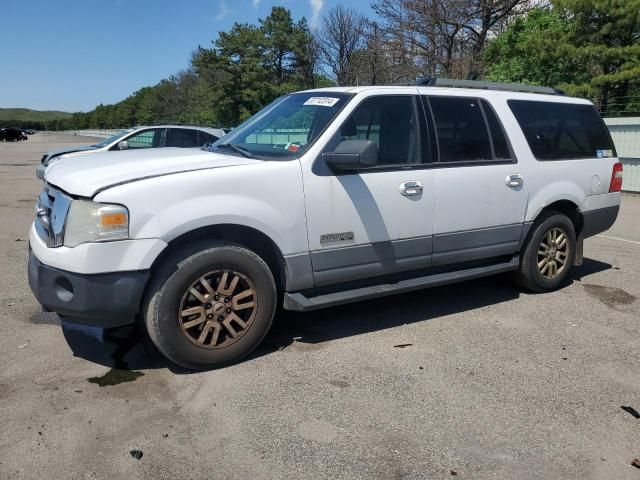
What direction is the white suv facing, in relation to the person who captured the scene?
facing the viewer and to the left of the viewer
